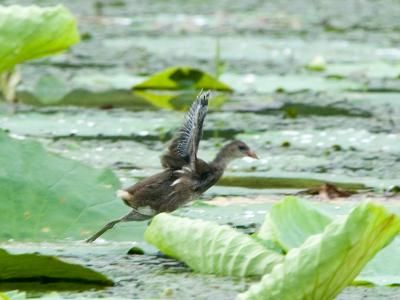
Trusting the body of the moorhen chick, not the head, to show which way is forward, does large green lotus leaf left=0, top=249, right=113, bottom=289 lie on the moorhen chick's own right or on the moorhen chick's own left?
on the moorhen chick's own right

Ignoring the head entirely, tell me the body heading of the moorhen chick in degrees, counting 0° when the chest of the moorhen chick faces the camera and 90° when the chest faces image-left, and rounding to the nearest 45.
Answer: approximately 270°

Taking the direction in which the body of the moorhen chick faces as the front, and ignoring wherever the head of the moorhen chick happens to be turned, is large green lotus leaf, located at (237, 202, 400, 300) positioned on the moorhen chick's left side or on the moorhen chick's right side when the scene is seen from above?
on the moorhen chick's right side

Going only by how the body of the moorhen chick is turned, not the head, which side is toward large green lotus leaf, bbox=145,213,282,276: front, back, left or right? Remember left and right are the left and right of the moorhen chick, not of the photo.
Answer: right

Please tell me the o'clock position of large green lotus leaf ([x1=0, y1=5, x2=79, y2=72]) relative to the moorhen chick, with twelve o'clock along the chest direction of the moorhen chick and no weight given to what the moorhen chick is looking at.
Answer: The large green lotus leaf is roughly at 8 o'clock from the moorhen chick.

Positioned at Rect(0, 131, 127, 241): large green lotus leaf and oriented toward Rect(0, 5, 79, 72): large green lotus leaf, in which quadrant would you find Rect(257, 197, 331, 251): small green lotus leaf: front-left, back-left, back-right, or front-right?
back-right

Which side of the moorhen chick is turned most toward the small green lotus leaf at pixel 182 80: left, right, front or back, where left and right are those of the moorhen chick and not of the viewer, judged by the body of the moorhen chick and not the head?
left

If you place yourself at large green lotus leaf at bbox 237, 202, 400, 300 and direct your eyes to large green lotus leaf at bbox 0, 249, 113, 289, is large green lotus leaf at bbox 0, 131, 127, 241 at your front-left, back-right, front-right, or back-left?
front-right

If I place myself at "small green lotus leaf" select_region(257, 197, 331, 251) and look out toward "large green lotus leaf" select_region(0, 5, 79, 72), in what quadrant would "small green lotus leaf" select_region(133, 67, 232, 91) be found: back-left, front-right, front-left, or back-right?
front-right

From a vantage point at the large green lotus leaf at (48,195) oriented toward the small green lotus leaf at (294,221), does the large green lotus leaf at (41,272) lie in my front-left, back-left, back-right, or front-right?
front-right

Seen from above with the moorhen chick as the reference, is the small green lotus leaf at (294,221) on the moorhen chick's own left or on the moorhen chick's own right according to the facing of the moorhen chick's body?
on the moorhen chick's own right
